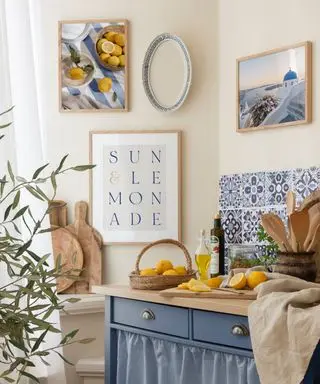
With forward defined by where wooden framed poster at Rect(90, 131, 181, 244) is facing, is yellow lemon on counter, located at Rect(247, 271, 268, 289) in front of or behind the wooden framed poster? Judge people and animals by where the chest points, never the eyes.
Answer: in front

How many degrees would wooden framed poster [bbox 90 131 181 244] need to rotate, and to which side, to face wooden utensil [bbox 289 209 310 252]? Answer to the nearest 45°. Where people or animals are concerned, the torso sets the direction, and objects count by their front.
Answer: approximately 45° to its left

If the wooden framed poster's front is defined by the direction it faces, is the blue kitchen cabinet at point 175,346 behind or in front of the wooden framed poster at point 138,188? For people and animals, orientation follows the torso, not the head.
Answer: in front

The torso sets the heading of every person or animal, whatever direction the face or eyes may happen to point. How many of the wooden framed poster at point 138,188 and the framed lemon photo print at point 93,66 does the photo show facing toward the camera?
2

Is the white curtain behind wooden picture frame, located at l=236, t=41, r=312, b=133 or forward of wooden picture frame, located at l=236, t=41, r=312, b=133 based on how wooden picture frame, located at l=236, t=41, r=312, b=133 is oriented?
forward

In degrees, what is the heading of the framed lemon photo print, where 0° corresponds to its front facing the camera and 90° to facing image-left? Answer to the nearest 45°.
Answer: approximately 0°
